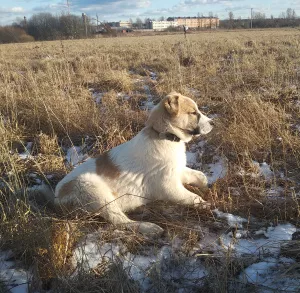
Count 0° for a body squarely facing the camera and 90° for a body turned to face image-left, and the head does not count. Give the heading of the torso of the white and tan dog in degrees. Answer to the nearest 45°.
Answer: approximately 270°
